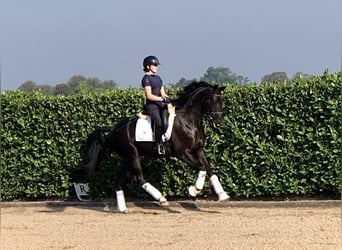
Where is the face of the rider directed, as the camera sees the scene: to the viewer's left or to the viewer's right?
to the viewer's right

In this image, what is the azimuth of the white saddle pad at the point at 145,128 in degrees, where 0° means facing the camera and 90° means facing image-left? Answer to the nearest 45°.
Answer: approximately 270°

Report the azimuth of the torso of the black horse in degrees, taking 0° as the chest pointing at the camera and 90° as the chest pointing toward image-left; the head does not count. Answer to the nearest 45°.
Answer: approximately 270°
